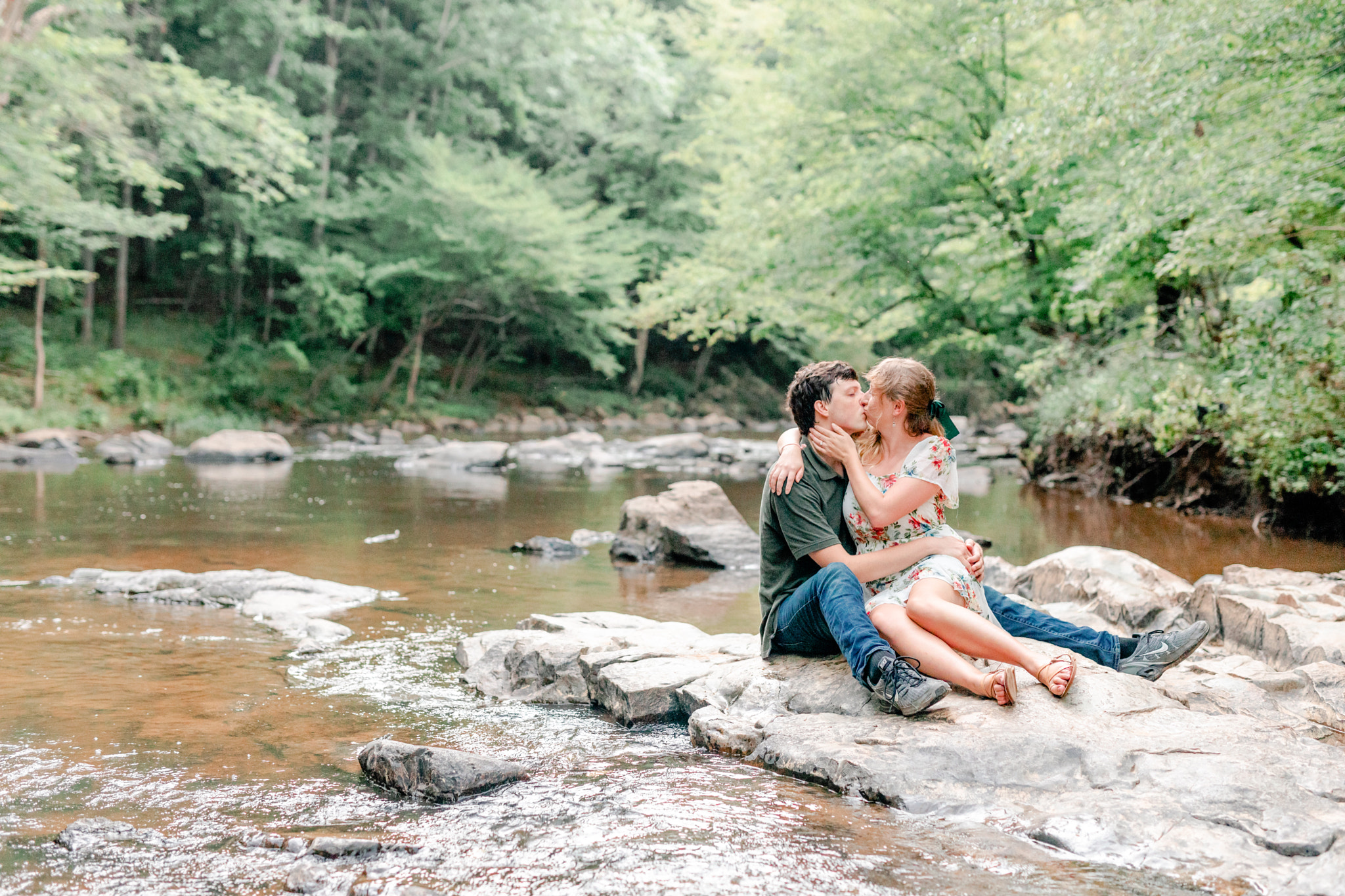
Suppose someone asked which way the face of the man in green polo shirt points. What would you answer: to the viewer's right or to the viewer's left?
to the viewer's right

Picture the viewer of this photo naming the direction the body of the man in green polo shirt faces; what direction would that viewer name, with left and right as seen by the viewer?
facing to the right of the viewer

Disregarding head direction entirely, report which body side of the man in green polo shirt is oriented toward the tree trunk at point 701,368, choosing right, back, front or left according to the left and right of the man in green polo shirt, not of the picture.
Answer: left

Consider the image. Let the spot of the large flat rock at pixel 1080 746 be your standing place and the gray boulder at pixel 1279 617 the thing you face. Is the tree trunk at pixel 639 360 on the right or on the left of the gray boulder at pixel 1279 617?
left

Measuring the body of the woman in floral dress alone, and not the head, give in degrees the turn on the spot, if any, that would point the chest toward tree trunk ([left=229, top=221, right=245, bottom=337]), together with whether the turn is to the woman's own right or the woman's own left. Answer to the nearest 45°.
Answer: approximately 90° to the woman's own right

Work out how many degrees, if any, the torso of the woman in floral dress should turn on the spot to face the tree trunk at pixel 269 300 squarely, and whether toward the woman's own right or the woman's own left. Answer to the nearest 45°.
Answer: approximately 90° to the woman's own right

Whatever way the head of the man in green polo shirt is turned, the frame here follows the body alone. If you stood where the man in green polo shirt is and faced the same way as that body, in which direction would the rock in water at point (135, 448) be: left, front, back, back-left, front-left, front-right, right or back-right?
back-left

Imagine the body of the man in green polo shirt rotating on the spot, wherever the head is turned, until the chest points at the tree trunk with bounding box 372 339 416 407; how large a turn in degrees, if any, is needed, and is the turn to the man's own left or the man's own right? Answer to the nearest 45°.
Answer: approximately 135° to the man's own left

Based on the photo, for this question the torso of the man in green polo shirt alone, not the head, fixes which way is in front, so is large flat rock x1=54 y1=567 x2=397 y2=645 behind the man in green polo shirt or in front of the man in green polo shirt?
behind

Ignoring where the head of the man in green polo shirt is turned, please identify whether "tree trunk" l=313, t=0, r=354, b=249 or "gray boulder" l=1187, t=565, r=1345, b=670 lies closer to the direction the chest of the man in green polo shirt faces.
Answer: the gray boulder

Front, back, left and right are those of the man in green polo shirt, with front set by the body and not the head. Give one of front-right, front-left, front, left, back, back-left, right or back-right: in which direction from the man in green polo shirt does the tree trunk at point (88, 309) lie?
back-left

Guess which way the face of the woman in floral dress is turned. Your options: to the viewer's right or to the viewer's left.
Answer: to the viewer's left

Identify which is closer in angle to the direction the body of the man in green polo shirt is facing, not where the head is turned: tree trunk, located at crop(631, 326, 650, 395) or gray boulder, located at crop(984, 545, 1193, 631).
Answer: the gray boulder

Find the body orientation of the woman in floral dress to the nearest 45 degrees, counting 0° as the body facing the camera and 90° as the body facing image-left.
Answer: approximately 45°
